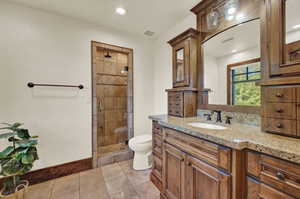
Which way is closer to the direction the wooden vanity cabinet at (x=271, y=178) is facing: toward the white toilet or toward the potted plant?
the potted plant

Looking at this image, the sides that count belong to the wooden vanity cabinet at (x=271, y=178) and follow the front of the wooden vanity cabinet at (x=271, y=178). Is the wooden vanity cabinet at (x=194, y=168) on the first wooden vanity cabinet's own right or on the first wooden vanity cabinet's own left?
on the first wooden vanity cabinet's own right

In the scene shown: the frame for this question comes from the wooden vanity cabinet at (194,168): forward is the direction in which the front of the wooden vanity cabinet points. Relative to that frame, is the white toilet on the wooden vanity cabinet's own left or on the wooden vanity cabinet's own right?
on the wooden vanity cabinet's own right

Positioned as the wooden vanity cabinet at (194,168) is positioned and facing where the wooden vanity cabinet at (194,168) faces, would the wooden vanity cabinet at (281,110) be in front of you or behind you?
behind

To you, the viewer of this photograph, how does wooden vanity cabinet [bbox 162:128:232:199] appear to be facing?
facing the viewer and to the left of the viewer

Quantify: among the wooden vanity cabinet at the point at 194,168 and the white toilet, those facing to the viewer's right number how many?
0

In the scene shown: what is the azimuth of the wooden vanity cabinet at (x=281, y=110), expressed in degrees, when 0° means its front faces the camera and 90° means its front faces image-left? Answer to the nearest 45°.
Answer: approximately 45°

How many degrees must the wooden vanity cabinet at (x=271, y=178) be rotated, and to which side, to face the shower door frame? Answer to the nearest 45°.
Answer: approximately 45° to its right
